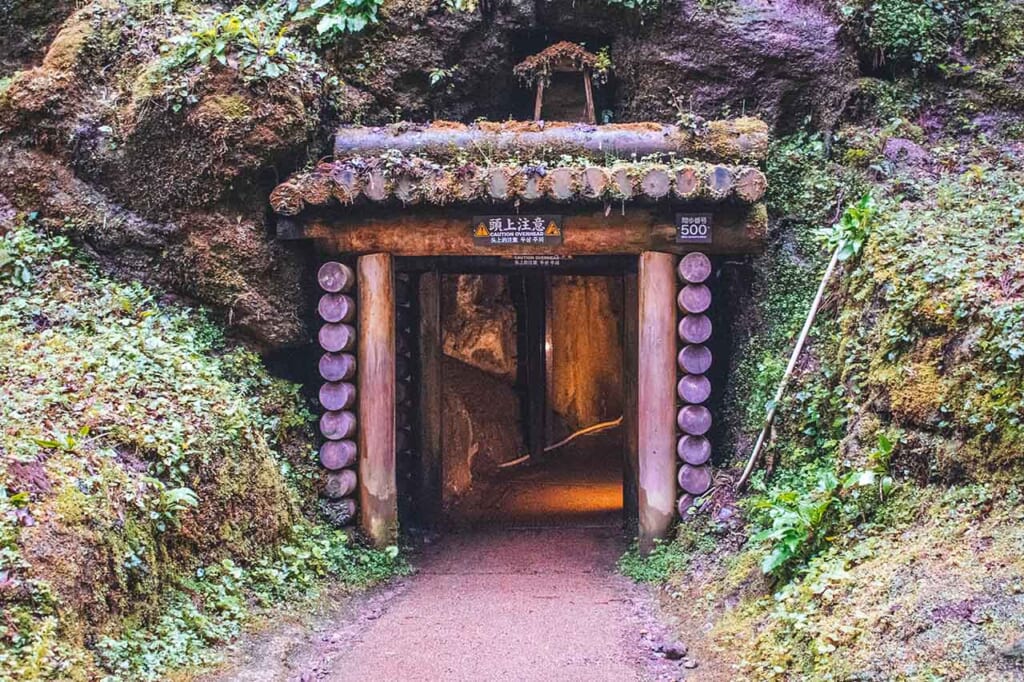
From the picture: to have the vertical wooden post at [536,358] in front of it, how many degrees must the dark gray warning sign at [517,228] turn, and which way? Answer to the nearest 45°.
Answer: approximately 180°

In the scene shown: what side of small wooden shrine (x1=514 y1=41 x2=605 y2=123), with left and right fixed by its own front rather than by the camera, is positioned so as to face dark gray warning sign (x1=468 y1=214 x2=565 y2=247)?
front

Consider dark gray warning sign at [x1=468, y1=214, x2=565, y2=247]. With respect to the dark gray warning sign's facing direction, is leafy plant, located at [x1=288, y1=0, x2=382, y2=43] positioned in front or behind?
behind

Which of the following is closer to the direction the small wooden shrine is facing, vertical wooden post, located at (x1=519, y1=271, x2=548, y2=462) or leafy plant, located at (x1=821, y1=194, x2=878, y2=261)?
the leafy plant

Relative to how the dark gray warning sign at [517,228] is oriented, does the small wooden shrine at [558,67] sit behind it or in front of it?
behind

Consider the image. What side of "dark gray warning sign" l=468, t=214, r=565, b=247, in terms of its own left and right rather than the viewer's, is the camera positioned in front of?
front

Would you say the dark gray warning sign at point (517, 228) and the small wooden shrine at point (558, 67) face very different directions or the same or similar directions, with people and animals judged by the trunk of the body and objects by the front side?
same or similar directions

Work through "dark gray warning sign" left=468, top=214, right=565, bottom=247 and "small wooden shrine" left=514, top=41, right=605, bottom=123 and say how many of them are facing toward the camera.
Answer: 2

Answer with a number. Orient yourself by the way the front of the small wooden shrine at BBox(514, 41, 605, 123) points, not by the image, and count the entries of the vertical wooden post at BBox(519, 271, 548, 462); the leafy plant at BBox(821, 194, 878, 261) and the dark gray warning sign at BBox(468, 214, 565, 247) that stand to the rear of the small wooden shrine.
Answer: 1

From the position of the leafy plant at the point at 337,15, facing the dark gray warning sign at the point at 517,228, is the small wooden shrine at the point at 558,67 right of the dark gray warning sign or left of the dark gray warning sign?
left

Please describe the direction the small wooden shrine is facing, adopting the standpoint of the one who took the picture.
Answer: facing the viewer

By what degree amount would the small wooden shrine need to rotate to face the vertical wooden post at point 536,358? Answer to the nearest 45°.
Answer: approximately 180°

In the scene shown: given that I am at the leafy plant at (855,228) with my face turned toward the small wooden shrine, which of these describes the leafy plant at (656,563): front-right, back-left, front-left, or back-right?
front-left
